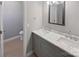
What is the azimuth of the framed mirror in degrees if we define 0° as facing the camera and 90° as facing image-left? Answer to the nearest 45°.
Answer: approximately 45°
